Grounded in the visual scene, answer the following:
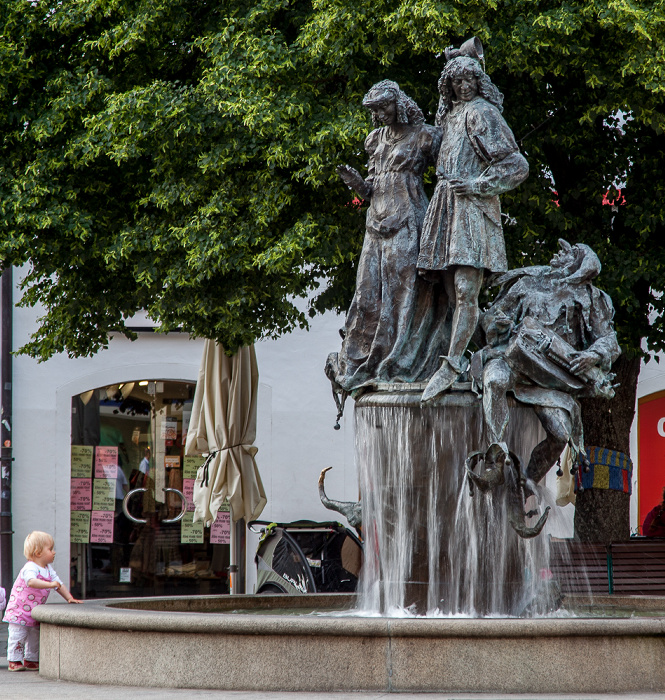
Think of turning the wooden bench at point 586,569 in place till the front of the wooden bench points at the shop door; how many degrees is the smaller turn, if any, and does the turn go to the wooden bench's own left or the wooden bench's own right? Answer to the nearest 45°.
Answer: approximately 135° to the wooden bench's own right

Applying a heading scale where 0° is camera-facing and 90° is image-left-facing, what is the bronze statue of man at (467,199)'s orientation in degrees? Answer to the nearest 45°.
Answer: approximately 45°

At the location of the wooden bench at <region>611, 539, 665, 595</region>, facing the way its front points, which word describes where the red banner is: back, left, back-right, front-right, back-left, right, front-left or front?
back

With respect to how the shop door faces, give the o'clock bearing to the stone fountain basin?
The stone fountain basin is roughly at 12 o'clock from the shop door.

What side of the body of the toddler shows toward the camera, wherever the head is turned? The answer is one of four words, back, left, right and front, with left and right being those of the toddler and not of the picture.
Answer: right

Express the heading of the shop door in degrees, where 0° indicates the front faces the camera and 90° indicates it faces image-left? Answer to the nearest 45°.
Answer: approximately 0°

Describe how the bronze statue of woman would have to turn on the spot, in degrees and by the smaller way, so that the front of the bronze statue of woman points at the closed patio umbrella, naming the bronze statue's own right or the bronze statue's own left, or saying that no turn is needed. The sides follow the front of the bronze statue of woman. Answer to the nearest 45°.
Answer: approximately 135° to the bronze statue's own right

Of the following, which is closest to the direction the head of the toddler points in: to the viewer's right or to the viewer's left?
to the viewer's right

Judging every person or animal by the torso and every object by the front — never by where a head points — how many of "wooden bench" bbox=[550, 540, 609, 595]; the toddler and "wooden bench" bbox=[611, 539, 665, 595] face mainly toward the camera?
2

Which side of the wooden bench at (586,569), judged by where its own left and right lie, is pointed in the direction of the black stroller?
right
